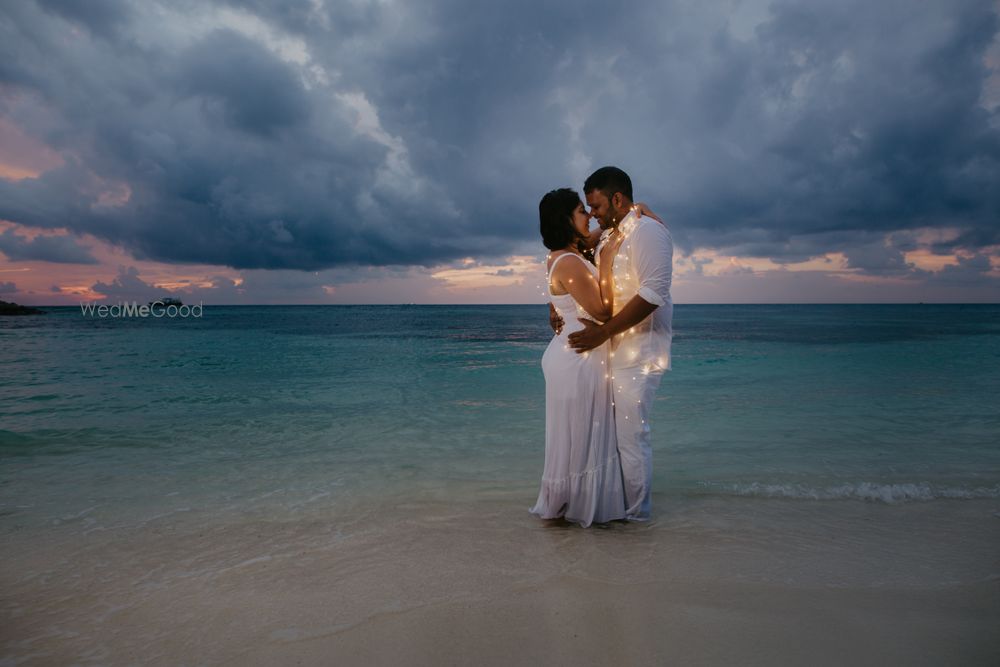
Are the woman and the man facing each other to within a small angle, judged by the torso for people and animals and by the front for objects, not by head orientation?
yes

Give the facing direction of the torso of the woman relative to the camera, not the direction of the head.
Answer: to the viewer's right

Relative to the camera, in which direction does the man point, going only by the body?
to the viewer's left

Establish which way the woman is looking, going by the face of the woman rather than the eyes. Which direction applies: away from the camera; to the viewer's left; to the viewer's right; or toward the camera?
to the viewer's right

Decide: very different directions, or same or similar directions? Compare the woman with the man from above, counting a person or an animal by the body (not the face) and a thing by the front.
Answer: very different directions

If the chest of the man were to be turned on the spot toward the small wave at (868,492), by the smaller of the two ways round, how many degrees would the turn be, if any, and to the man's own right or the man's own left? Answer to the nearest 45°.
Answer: approximately 135° to the man's own right

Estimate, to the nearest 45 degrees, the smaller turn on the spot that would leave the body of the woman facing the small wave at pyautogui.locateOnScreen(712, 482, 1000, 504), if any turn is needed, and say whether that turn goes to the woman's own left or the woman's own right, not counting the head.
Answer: approximately 45° to the woman's own left
